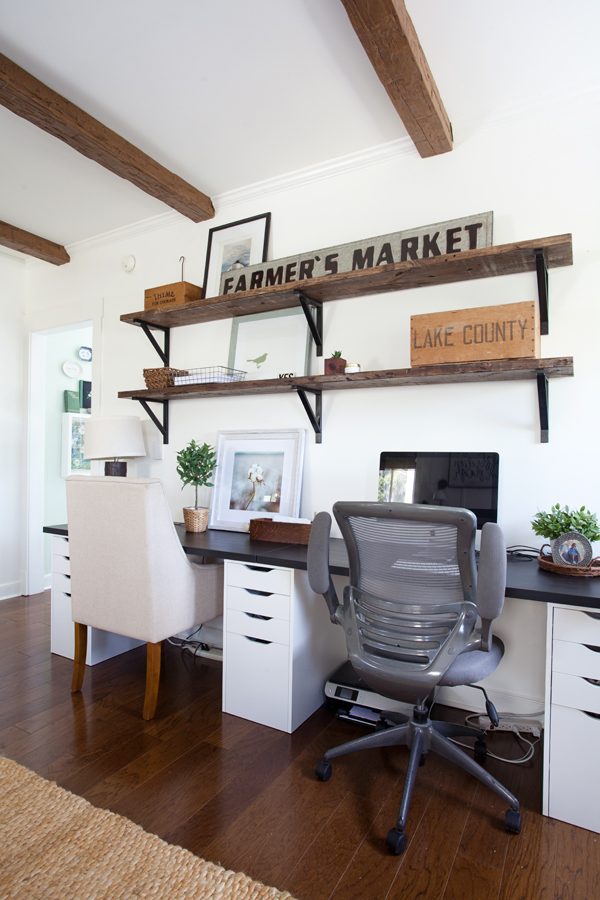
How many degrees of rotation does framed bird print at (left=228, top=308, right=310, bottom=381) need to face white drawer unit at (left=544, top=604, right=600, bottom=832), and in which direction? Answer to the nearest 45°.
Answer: approximately 90° to its left

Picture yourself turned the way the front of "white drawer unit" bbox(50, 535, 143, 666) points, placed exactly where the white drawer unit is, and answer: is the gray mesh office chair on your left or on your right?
on your left

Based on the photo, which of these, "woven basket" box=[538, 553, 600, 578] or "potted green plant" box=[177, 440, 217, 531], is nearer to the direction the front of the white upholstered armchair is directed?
the potted green plant

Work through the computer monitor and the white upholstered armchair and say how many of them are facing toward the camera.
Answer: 1

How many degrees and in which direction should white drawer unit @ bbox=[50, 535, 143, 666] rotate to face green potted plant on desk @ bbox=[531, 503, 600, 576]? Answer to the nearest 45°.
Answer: approximately 90° to its left

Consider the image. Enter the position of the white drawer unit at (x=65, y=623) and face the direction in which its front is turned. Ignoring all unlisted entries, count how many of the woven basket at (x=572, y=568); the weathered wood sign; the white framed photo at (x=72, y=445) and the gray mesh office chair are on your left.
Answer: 3
